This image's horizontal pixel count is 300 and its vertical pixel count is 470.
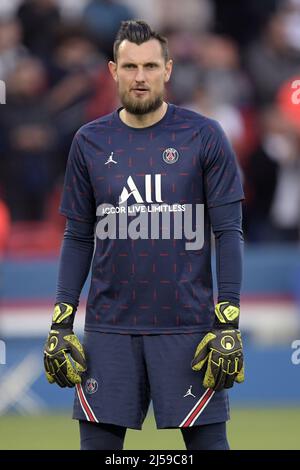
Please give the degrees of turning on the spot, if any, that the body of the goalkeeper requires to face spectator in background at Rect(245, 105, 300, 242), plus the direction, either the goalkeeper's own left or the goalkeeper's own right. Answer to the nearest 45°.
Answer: approximately 180°

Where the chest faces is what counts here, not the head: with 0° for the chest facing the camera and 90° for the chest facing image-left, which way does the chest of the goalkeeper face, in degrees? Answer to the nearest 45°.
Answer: approximately 0°

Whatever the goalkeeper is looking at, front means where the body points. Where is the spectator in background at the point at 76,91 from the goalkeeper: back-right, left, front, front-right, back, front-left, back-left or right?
back

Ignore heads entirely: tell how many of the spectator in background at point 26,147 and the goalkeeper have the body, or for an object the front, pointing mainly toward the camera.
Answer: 2

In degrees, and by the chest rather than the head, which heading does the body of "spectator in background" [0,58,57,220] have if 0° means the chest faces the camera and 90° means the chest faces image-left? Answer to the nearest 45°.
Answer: approximately 0°

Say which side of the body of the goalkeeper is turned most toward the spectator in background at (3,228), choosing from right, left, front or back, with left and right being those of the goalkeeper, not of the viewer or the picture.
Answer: back

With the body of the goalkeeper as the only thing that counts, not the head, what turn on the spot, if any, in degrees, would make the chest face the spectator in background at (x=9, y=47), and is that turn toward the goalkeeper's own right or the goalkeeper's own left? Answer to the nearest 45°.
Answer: approximately 180°
